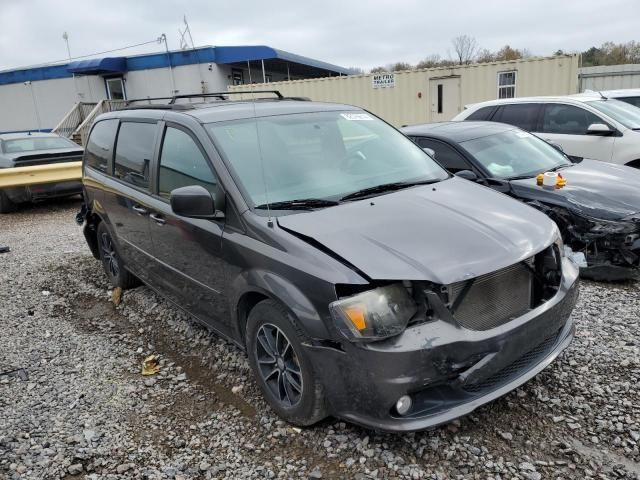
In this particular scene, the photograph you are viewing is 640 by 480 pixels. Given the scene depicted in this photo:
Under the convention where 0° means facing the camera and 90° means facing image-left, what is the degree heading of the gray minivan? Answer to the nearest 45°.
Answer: approximately 315°

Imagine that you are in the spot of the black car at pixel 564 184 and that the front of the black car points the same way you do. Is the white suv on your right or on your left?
on your left

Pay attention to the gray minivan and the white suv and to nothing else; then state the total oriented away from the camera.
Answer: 0

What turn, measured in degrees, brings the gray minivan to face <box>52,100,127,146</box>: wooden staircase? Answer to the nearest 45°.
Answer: approximately 180°

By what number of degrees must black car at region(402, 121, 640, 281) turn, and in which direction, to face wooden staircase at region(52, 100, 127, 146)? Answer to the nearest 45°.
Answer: approximately 180°

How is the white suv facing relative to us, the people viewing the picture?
facing the viewer and to the right of the viewer

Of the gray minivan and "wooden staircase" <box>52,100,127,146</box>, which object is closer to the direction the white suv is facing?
the gray minivan

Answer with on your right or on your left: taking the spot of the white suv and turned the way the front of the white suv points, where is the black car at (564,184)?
on your right
